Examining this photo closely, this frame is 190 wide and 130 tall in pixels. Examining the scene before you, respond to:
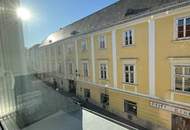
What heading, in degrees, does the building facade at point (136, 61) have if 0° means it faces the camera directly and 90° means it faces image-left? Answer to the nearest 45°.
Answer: approximately 45°
